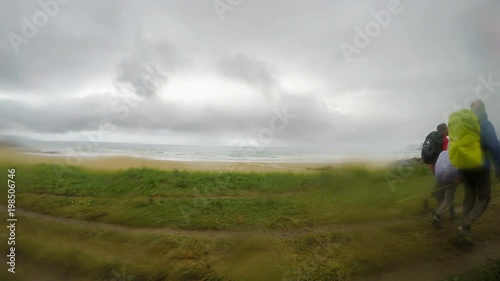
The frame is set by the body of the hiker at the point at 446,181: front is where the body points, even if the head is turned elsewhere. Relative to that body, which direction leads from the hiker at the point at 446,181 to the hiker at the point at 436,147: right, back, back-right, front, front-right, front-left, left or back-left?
front-left

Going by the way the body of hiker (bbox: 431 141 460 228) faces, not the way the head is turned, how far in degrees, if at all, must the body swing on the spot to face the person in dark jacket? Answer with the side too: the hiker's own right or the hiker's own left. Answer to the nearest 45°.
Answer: approximately 90° to the hiker's own right

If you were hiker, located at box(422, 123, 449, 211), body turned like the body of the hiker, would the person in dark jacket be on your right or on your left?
on your right

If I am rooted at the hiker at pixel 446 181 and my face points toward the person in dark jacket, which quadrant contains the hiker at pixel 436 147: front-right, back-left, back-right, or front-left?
back-left

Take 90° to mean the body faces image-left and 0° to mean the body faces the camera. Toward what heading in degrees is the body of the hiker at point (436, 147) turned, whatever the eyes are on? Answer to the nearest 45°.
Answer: approximately 225°

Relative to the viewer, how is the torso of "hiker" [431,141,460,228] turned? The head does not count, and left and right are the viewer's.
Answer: facing away from the viewer and to the right of the viewer

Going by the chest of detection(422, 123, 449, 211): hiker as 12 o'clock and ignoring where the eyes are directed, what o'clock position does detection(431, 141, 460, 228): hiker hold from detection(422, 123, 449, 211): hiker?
detection(431, 141, 460, 228): hiker is roughly at 4 o'clock from detection(422, 123, 449, 211): hiker.
